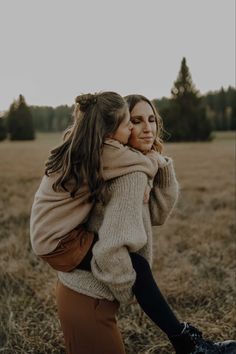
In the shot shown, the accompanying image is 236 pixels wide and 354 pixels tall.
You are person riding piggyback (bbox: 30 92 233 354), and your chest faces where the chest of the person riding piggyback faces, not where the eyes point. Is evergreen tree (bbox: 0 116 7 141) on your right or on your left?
on your left
